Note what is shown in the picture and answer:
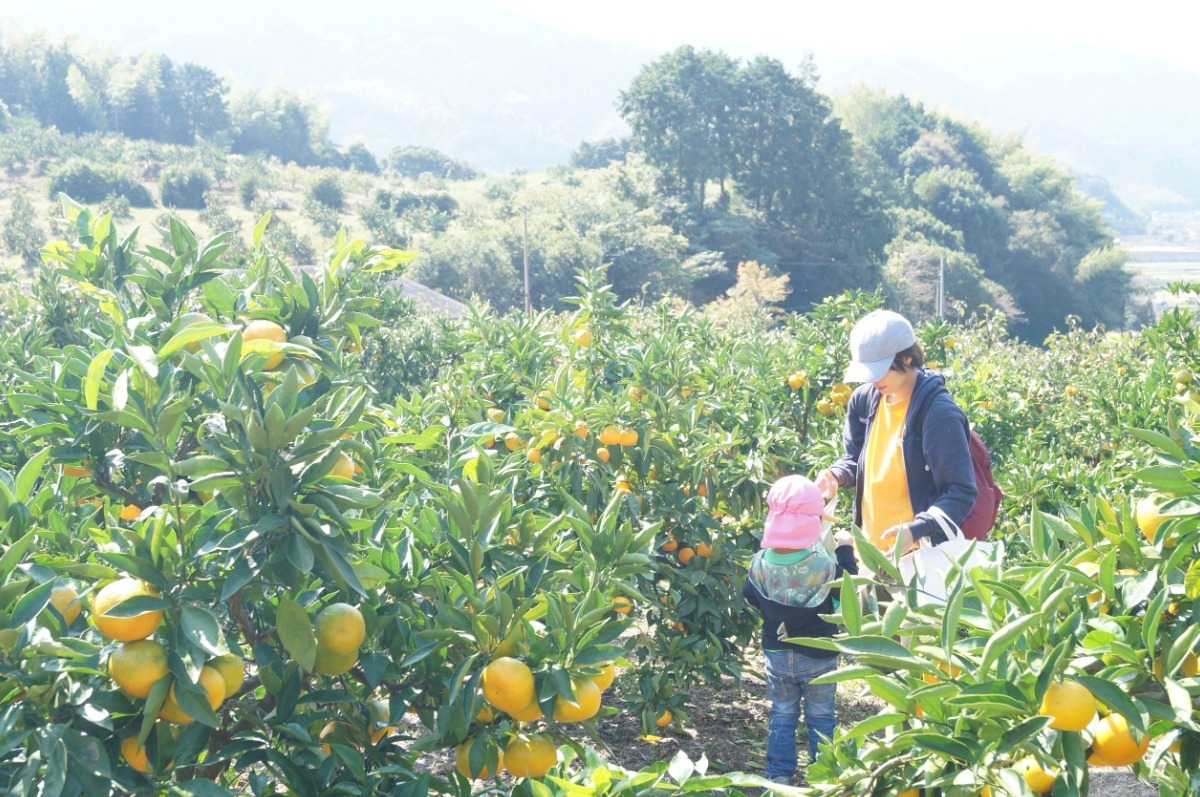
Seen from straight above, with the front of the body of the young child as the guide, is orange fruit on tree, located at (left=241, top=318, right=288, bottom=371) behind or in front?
behind

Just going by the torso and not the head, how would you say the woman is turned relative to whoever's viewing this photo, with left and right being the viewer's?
facing the viewer and to the left of the viewer

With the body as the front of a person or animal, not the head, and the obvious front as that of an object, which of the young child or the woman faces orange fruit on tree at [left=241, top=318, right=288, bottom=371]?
the woman

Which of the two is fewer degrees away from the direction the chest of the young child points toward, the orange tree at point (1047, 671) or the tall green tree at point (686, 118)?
the tall green tree

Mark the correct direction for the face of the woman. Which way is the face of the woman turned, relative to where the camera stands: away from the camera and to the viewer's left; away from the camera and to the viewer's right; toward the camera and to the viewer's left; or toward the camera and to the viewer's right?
toward the camera and to the viewer's left

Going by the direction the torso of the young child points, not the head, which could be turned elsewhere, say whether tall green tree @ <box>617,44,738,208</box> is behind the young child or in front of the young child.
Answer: in front

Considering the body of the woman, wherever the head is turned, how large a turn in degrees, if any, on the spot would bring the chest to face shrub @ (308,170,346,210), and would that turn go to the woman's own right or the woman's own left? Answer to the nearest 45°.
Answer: approximately 90° to the woman's own right

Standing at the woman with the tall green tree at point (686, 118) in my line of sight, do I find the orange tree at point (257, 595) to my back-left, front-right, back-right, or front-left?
back-left

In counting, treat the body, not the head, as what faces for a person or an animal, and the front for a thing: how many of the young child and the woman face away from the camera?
1

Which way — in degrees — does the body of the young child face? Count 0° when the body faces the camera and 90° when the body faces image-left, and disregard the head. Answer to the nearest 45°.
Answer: approximately 180°

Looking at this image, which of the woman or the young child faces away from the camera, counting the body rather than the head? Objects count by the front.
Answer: the young child

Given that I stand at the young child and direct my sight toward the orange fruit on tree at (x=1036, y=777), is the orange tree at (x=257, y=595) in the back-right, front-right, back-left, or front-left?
front-right

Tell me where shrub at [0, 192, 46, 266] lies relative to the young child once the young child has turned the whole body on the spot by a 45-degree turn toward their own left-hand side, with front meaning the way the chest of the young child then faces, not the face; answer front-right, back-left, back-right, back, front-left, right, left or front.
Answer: front
